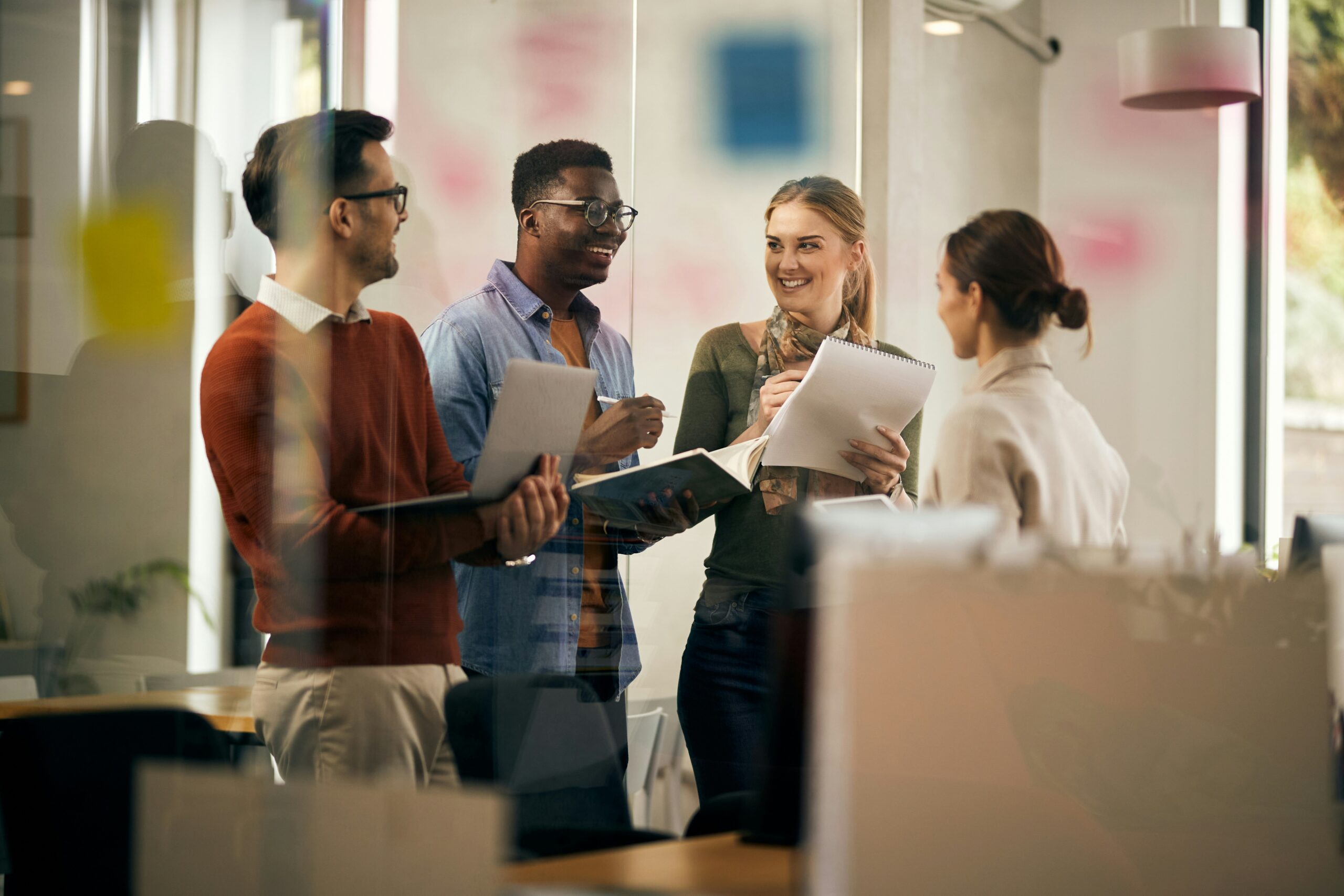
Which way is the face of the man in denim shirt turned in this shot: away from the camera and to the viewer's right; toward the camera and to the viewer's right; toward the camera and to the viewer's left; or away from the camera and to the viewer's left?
toward the camera and to the viewer's right

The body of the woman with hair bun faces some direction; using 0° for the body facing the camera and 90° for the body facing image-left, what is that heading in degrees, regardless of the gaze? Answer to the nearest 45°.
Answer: approximately 135°

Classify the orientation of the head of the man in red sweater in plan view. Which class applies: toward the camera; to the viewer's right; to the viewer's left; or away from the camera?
to the viewer's right

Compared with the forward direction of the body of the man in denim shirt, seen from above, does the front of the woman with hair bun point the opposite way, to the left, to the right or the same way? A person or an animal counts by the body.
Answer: the opposite way
